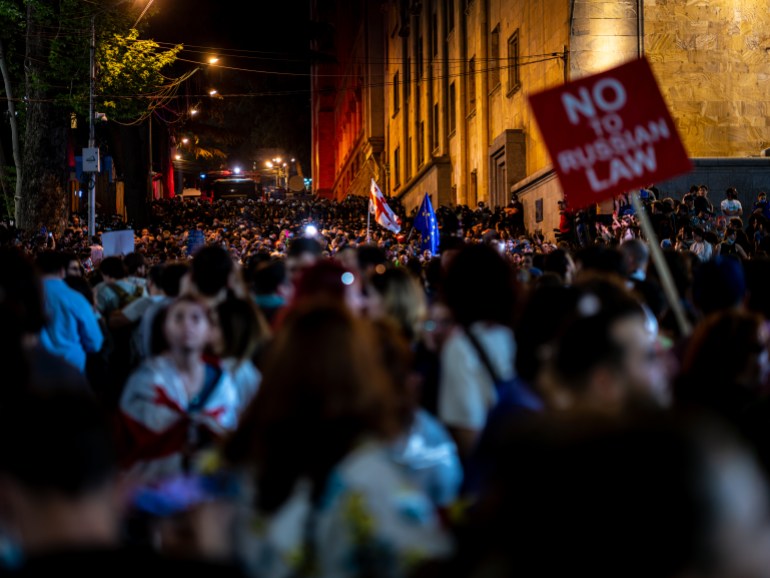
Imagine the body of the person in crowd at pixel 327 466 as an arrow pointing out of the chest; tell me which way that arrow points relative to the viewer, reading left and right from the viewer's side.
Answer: facing away from the viewer

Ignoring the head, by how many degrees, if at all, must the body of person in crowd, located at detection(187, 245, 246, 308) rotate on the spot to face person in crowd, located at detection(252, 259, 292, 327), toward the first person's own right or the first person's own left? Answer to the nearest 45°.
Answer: approximately 45° to the first person's own right

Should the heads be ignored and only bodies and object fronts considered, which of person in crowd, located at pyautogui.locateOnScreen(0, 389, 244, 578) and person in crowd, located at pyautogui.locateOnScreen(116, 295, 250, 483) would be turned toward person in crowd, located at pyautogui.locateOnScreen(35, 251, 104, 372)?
person in crowd, located at pyautogui.locateOnScreen(0, 389, 244, 578)

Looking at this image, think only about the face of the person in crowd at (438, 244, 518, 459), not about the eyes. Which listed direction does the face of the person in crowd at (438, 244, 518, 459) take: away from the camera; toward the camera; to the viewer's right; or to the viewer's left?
away from the camera

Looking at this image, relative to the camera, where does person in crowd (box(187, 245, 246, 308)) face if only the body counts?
away from the camera

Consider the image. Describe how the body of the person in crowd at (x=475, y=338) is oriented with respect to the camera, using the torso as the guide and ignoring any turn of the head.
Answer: away from the camera

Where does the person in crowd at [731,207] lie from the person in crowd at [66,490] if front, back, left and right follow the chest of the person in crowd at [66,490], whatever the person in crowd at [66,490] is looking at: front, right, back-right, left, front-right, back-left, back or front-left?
front-right

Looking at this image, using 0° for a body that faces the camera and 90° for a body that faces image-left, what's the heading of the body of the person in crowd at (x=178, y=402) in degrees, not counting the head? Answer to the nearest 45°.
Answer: approximately 0°

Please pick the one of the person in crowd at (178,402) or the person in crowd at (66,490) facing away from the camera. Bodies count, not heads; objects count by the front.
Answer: the person in crowd at (66,490)

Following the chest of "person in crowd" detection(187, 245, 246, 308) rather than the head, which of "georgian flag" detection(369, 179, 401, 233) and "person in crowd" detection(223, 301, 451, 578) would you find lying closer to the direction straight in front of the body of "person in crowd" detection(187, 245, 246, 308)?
the georgian flag
